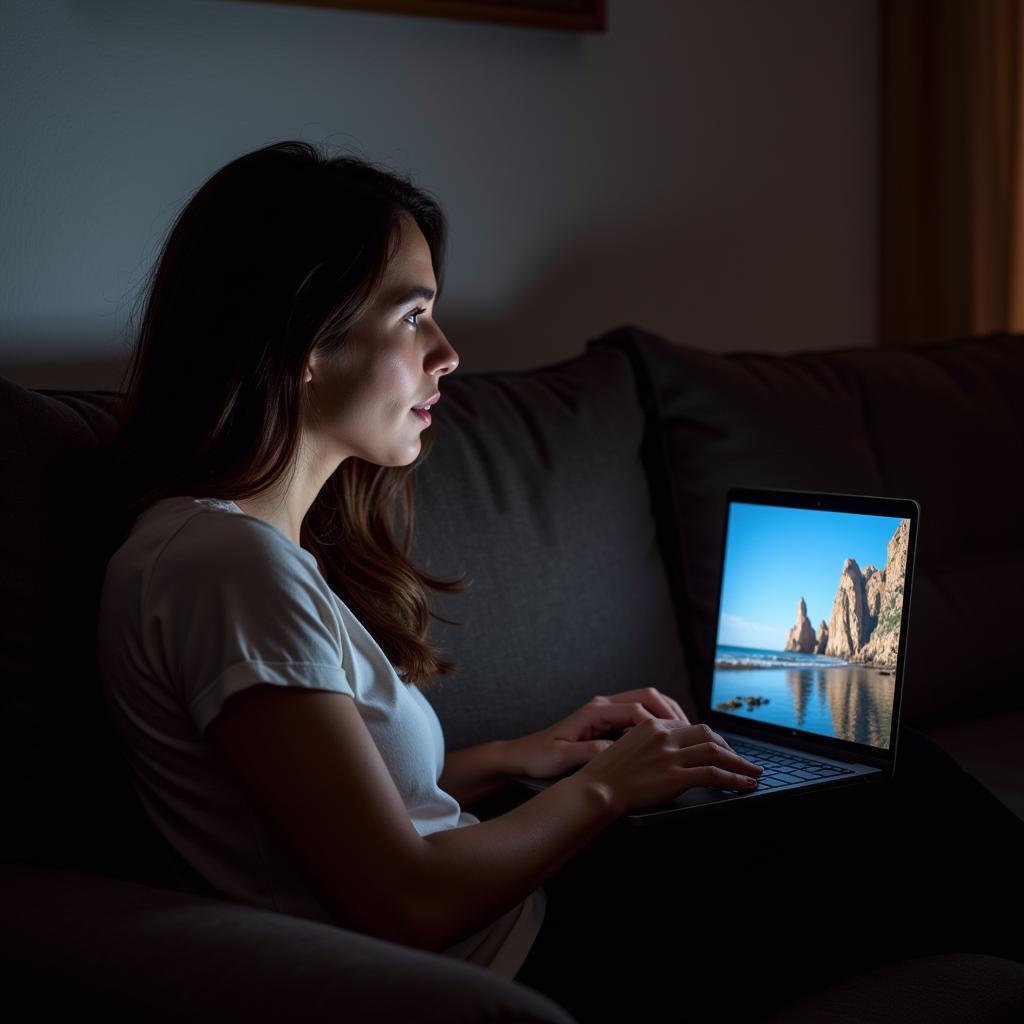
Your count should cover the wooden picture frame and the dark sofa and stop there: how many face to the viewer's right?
0

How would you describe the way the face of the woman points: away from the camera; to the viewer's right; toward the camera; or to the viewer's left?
to the viewer's right

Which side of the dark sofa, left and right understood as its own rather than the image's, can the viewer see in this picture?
front

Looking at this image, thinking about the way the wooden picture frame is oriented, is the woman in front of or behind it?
in front

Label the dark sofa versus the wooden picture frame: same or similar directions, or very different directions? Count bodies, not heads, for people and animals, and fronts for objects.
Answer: same or similar directions

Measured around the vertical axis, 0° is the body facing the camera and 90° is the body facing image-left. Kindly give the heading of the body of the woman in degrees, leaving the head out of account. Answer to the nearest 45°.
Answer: approximately 270°

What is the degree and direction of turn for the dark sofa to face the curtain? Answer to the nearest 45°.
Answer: approximately 135° to its left

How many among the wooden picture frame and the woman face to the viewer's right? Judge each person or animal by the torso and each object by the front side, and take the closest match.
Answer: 1

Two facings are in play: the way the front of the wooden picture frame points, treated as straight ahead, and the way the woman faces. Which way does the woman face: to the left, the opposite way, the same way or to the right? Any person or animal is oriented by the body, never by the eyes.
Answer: to the left

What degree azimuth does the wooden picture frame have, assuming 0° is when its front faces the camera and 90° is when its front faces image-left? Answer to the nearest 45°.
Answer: approximately 0°

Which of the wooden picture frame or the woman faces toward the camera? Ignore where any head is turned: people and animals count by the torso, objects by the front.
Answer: the wooden picture frame
